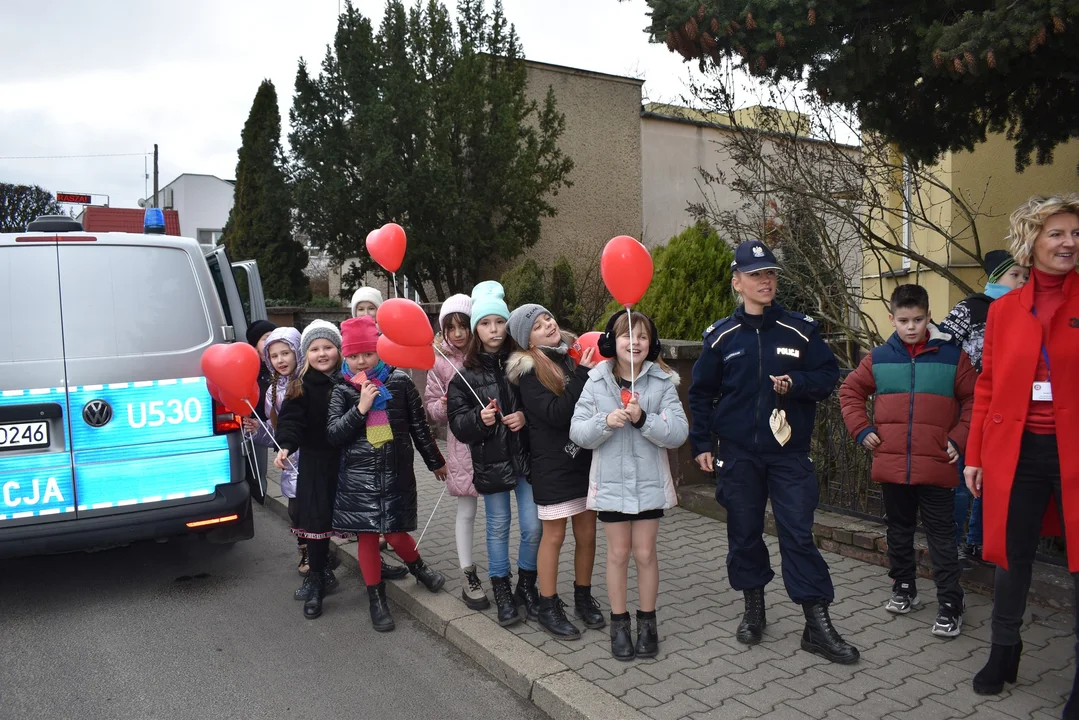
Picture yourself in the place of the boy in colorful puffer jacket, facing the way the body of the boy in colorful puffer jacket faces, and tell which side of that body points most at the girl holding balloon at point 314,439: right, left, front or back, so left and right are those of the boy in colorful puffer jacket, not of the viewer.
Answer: right

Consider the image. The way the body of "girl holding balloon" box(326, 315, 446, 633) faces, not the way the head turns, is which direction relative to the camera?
toward the camera

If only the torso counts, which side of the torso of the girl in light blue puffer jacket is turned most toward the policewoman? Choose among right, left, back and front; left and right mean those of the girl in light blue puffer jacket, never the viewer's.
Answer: left

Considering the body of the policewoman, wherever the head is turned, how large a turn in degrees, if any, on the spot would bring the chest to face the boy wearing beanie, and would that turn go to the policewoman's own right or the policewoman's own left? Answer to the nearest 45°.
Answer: approximately 135° to the policewoman's own left

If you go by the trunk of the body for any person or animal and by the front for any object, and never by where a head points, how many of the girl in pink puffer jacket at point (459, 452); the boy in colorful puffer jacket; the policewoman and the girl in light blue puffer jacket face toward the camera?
4

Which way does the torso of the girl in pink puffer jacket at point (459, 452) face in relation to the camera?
toward the camera

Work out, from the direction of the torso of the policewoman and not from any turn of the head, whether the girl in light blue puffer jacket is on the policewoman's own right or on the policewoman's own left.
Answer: on the policewoman's own right

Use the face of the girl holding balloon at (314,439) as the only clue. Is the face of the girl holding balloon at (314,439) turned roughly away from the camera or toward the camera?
toward the camera

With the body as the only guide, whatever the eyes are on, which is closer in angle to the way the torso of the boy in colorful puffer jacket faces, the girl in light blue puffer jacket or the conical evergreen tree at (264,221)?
the girl in light blue puffer jacket

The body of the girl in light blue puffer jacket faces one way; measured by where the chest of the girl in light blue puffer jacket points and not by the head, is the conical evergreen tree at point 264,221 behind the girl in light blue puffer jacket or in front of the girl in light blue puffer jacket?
behind
